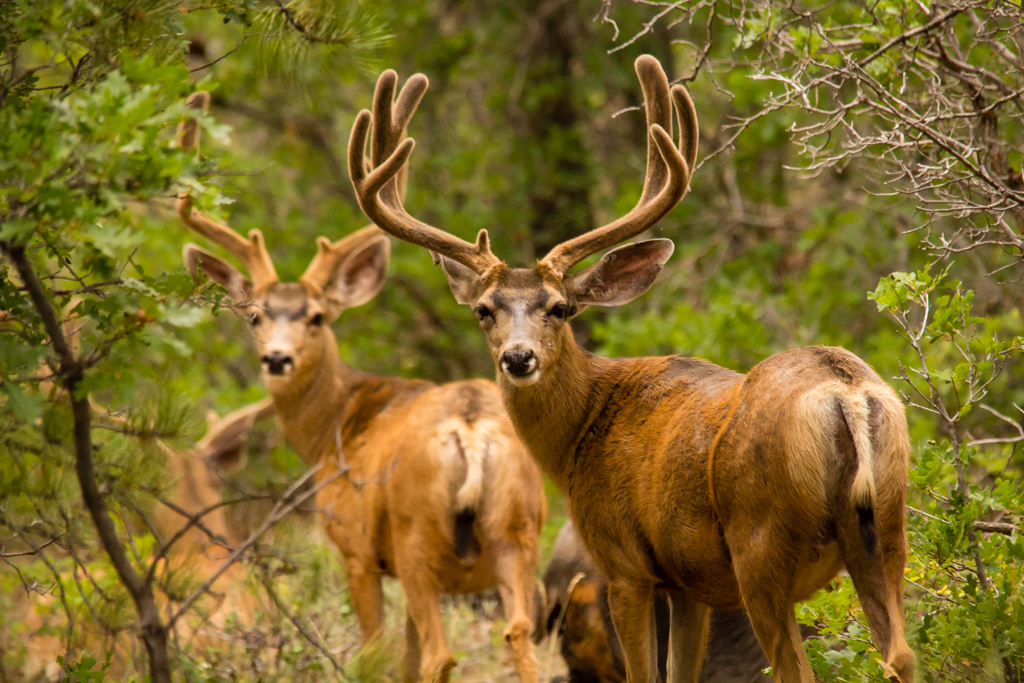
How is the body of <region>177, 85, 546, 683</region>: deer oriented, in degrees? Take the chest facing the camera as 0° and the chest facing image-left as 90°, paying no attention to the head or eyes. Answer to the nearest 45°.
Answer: approximately 135°

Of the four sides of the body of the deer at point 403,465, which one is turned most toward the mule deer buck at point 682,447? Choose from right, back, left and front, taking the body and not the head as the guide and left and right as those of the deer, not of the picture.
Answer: back

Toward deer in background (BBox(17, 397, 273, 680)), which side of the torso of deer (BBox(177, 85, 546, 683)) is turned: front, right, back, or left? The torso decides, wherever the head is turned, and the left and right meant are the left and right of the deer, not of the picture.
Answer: front

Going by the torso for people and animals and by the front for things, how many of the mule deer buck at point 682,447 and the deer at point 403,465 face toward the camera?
0

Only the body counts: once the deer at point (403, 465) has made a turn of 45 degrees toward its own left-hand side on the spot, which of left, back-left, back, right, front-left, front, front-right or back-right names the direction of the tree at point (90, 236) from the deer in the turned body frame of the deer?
left

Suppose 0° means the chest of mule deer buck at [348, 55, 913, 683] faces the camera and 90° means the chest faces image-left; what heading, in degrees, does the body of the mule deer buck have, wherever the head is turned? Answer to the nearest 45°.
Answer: approximately 135°

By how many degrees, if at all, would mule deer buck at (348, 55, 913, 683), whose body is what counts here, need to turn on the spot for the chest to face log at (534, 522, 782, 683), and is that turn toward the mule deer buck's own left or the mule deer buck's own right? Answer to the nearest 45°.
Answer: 0° — it already faces it

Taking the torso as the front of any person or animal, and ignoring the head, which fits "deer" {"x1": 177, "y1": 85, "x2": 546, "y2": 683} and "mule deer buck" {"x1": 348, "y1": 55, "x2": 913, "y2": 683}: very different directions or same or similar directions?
same or similar directions
